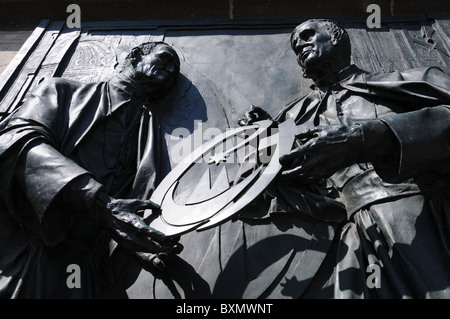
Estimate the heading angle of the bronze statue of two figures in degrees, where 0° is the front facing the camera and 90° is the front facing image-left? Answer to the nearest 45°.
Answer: approximately 0°
